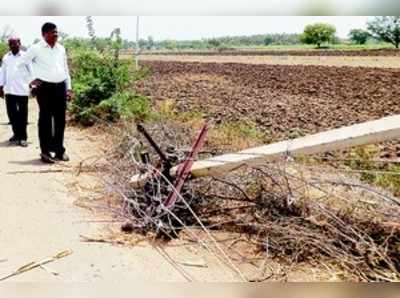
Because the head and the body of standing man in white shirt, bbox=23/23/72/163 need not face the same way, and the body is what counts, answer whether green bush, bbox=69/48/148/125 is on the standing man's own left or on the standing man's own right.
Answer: on the standing man's own left

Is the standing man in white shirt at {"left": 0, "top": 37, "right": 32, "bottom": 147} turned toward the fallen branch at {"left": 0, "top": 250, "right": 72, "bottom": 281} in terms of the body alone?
yes

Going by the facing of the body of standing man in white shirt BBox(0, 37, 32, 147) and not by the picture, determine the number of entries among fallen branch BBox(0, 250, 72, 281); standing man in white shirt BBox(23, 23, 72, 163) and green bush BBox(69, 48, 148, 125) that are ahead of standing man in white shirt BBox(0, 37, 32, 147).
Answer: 2

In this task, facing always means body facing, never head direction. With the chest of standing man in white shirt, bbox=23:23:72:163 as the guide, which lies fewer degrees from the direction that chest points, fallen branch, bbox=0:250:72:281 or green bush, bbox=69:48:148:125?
the fallen branch

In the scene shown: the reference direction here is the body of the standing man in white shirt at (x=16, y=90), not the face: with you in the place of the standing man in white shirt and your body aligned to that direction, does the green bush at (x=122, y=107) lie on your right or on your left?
on your left

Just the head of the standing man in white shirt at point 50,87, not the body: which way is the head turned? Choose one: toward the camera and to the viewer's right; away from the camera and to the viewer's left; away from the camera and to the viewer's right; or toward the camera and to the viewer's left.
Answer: toward the camera and to the viewer's right

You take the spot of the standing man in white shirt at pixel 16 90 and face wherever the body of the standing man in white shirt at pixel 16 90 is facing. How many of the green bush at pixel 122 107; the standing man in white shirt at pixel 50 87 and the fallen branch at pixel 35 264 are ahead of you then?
2

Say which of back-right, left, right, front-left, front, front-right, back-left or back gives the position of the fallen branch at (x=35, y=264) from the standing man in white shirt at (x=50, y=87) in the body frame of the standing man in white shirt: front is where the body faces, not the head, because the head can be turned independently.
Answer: front-right

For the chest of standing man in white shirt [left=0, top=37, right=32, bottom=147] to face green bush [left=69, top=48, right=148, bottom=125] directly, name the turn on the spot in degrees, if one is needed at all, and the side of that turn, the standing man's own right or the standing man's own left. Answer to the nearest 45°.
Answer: approximately 135° to the standing man's own left

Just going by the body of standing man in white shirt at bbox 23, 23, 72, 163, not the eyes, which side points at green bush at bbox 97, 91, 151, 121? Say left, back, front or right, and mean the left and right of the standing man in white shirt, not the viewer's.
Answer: left

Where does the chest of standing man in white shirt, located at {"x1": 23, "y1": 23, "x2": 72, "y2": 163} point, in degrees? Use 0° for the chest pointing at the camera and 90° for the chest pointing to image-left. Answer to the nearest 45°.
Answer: approximately 315°
